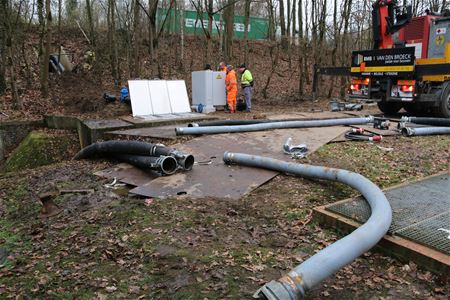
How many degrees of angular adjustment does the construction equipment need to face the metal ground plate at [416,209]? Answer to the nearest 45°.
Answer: approximately 135° to its right

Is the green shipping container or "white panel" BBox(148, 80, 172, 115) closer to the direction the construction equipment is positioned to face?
the green shipping container

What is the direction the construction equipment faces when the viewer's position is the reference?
facing away from the viewer and to the right of the viewer

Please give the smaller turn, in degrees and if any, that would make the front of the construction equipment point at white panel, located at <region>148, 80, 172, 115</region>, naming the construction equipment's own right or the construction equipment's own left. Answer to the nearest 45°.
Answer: approximately 135° to the construction equipment's own left

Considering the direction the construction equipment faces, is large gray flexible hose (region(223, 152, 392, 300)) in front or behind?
behind

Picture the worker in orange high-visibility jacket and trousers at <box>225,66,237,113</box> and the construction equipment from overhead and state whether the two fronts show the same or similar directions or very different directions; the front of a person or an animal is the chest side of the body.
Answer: very different directions

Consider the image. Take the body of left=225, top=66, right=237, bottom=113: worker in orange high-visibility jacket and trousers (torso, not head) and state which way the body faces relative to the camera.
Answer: to the viewer's left

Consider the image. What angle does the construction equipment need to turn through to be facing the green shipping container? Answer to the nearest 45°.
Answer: approximately 90° to its left

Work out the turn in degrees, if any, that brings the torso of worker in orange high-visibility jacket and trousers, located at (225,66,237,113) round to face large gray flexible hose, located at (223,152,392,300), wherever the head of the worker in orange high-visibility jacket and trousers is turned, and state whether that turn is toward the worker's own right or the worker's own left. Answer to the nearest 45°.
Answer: approximately 90° to the worker's own left
